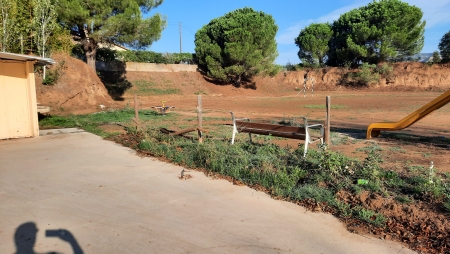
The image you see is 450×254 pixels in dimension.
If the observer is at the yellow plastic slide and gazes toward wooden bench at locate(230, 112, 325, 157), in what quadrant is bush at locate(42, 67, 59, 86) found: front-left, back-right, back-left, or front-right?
front-right

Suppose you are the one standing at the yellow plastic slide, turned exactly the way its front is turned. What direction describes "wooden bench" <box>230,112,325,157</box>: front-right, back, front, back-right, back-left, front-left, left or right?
front-left

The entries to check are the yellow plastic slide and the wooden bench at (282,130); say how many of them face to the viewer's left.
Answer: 1

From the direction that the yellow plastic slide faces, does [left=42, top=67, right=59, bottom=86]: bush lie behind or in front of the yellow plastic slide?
in front

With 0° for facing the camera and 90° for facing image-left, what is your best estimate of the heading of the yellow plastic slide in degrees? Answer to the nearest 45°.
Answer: approximately 90°

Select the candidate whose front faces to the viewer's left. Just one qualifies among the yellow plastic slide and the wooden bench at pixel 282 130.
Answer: the yellow plastic slide

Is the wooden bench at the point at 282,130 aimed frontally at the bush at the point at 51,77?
no
